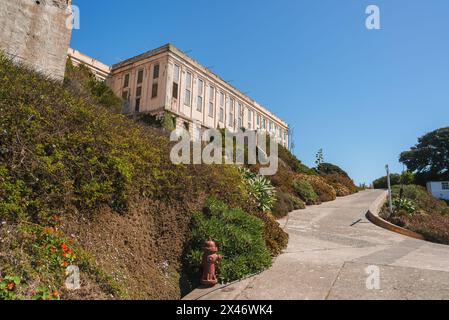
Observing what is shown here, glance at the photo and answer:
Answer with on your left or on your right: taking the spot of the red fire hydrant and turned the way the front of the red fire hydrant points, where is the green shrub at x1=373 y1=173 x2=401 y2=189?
on your left

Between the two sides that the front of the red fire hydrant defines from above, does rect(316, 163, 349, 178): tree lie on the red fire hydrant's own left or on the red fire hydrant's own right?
on the red fire hydrant's own left

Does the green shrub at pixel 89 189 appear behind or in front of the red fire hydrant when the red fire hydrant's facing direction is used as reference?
behind
